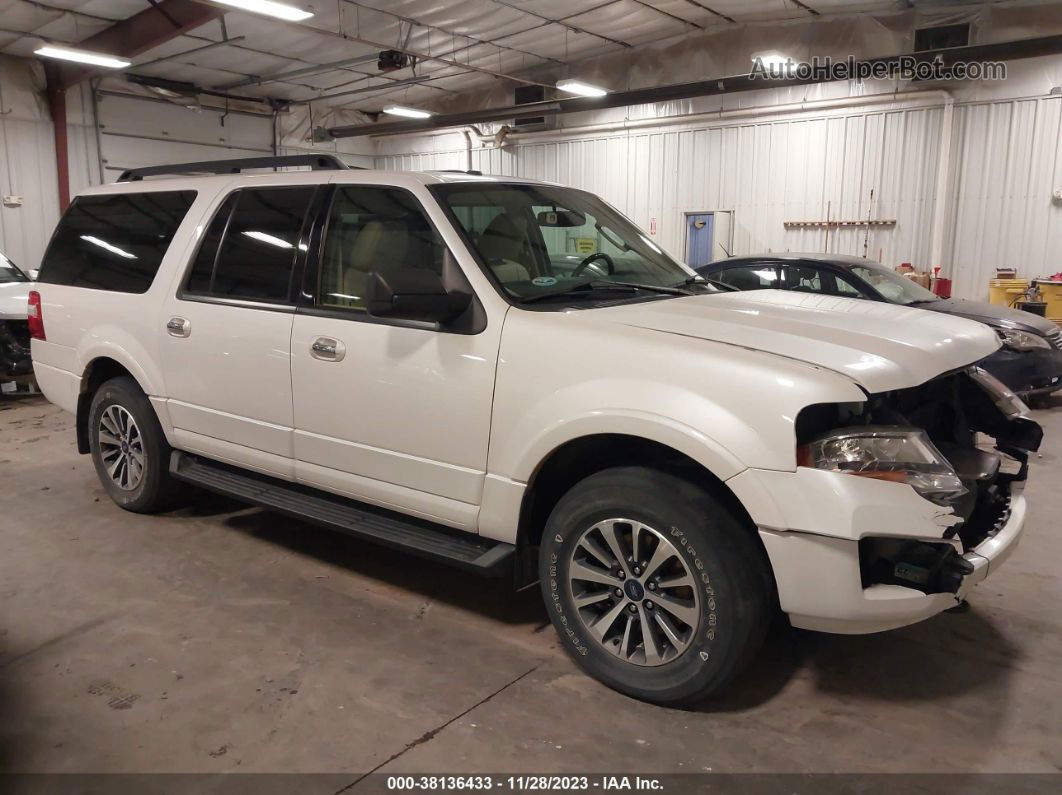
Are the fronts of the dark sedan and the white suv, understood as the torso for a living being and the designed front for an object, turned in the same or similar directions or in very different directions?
same or similar directions

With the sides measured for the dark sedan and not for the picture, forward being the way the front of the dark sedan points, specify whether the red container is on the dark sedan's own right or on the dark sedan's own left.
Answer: on the dark sedan's own left

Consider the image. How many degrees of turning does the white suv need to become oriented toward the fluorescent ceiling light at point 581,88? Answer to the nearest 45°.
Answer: approximately 135° to its left

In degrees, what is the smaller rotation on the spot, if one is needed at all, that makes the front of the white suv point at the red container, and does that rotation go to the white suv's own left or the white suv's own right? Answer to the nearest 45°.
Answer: approximately 90° to the white suv's own left

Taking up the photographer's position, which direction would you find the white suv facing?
facing the viewer and to the right of the viewer

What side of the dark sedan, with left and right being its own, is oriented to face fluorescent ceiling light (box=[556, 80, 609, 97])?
back

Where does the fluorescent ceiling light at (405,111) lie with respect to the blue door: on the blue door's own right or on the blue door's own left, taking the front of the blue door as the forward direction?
on the blue door's own right

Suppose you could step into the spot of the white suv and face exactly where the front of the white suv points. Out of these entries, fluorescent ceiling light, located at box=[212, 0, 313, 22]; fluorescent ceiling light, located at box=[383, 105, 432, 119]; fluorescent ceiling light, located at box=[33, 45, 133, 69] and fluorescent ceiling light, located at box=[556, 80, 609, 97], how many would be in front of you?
0

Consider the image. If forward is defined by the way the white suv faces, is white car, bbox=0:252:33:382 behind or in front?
behind

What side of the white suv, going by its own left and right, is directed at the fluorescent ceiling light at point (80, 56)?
back

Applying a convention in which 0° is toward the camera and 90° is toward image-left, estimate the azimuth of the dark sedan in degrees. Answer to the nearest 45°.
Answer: approximately 315°

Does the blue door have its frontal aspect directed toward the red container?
no

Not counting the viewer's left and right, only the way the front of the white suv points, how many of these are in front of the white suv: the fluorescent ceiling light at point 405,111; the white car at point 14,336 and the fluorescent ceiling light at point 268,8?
0

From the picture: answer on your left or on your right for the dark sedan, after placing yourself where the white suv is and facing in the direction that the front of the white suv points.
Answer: on your left

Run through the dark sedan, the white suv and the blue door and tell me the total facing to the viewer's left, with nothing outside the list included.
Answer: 0

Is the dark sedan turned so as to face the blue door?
no

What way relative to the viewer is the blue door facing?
toward the camera

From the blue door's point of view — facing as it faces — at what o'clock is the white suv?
The white suv is roughly at 12 o'clock from the blue door.

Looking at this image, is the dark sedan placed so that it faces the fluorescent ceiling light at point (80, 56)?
no

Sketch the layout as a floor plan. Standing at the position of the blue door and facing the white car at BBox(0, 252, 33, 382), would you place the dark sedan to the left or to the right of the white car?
left

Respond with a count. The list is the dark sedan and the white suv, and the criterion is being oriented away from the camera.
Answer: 0
